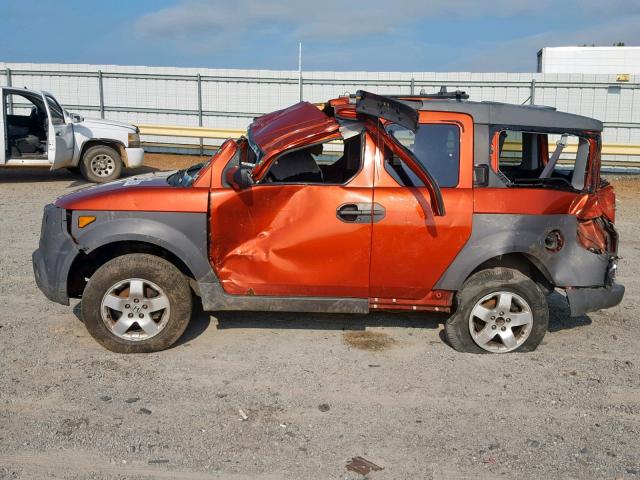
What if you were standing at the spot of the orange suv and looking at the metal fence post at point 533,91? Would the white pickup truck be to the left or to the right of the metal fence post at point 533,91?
left

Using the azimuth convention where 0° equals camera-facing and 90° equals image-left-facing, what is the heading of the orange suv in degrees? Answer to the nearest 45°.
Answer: approximately 90°

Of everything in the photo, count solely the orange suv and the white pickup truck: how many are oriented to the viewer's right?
1

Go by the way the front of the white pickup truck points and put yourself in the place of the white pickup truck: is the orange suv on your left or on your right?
on your right

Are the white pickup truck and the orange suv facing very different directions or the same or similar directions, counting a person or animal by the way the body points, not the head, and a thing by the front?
very different directions

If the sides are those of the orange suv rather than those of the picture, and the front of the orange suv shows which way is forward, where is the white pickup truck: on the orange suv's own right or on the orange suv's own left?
on the orange suv's own right

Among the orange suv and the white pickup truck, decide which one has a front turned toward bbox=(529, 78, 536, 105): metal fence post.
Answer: the white pickup truck

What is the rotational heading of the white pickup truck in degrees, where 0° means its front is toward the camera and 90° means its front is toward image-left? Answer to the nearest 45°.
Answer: approximately 270°

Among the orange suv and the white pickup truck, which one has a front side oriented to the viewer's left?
the orange suv

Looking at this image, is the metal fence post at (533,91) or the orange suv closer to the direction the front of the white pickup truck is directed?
the metal fence post

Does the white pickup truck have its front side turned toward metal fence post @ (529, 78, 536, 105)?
yes

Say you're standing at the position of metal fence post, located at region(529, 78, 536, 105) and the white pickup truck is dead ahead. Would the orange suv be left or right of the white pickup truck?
left
